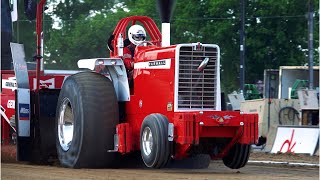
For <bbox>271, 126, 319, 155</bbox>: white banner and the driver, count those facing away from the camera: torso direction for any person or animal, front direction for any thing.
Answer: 0

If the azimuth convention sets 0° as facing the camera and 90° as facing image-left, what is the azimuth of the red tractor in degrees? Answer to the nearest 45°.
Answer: approximately 315°

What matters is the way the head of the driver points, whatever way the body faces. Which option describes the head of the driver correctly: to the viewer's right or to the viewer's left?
to the viewer's right

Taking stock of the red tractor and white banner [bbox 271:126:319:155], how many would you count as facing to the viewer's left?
0

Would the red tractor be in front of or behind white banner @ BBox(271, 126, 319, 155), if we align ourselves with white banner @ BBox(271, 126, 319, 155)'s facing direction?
in front

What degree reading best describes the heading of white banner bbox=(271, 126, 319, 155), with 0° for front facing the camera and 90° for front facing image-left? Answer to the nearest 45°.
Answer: approximately 0°

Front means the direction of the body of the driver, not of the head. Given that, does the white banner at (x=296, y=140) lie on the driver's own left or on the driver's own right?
on the driver's own left
